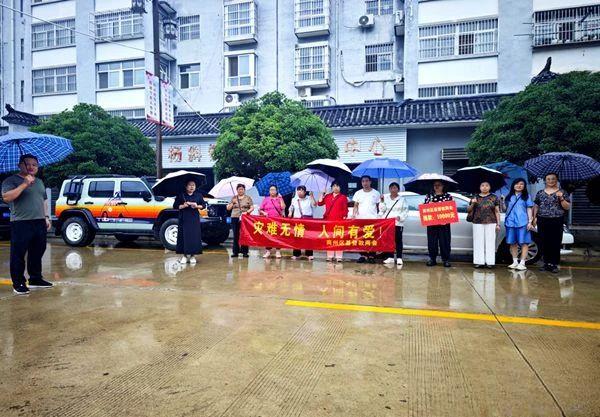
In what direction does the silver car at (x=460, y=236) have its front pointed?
to the viewer's right

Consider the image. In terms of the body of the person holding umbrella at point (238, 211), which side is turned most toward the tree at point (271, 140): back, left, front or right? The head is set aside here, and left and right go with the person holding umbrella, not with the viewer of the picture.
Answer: back

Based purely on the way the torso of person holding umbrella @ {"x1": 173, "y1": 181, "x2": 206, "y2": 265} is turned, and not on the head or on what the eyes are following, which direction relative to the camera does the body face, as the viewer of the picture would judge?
toward the camera

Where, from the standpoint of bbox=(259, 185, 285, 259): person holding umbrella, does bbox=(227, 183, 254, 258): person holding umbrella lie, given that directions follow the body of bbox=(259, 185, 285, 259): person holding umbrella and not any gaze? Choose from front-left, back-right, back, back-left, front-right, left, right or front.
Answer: right

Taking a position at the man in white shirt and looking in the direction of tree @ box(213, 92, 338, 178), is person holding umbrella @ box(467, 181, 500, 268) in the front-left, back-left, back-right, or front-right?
back-right

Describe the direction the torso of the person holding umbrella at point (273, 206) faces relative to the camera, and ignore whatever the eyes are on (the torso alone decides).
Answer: toward the camera

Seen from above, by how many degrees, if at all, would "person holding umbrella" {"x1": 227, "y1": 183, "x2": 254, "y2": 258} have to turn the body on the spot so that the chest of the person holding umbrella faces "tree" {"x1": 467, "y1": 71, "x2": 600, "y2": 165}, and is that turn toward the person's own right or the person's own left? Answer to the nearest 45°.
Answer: approximately 90° to the person's own left

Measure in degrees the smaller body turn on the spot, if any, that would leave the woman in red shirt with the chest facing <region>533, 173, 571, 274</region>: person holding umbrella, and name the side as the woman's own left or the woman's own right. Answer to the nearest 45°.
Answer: approximately 90° to the woman's own left

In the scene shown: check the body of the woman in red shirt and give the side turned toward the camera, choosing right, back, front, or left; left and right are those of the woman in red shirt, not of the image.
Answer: front

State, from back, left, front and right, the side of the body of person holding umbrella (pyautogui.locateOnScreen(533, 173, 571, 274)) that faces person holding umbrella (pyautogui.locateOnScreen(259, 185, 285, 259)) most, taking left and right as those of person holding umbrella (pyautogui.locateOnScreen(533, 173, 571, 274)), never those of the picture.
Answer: right

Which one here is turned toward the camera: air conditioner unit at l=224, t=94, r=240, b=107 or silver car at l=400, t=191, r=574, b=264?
the air conditioner unit

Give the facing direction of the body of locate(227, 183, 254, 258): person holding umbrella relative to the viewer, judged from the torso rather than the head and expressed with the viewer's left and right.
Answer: facing the viewer

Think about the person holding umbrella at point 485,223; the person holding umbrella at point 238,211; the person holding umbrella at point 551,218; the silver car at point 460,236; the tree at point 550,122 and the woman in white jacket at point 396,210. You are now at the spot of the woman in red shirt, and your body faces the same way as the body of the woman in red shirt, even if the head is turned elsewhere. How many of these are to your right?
1

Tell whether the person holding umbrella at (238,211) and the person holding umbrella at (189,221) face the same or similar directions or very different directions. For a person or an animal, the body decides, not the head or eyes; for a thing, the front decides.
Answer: same or similar directions

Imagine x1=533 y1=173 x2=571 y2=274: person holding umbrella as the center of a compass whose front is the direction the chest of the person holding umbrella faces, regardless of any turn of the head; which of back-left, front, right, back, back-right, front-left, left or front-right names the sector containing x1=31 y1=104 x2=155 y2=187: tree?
right

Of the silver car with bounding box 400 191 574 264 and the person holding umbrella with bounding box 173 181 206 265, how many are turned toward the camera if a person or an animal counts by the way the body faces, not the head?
1

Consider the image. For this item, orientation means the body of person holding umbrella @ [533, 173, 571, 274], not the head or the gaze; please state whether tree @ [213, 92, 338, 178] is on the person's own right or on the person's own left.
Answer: on the person's own right

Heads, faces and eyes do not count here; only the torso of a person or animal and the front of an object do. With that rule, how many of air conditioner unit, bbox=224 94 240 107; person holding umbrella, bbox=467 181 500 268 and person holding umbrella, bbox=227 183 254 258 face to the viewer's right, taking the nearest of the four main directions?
0

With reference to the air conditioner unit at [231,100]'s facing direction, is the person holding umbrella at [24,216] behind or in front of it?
in front

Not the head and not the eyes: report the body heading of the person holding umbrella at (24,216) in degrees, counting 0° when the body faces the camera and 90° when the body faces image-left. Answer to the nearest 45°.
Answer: approximately 315°
